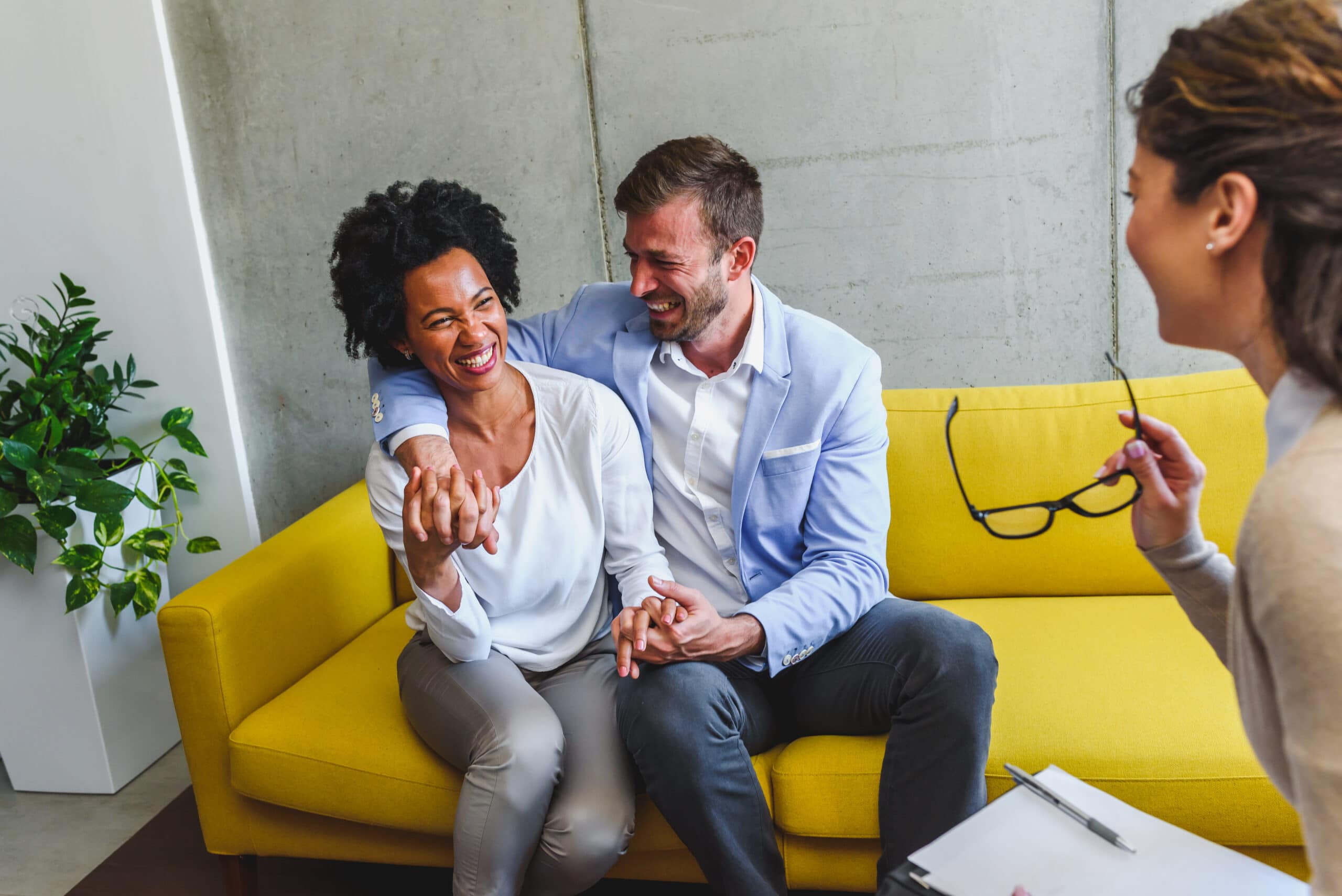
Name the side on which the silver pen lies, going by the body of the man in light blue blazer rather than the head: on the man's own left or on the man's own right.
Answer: on the man's own left

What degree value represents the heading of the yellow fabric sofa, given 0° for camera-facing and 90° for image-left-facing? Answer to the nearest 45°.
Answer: approximately 0°

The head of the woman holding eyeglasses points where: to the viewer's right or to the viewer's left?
to the viewer's left

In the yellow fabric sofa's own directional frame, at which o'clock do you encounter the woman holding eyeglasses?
The woman holding eyeglasses is roughly at 12 o'clock from the yellow fabric sofa.

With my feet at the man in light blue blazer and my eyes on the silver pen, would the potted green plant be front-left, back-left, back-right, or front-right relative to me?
back-right

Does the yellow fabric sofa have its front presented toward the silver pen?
yes

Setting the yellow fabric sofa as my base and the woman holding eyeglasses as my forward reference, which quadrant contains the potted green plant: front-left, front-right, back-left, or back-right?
back-right
